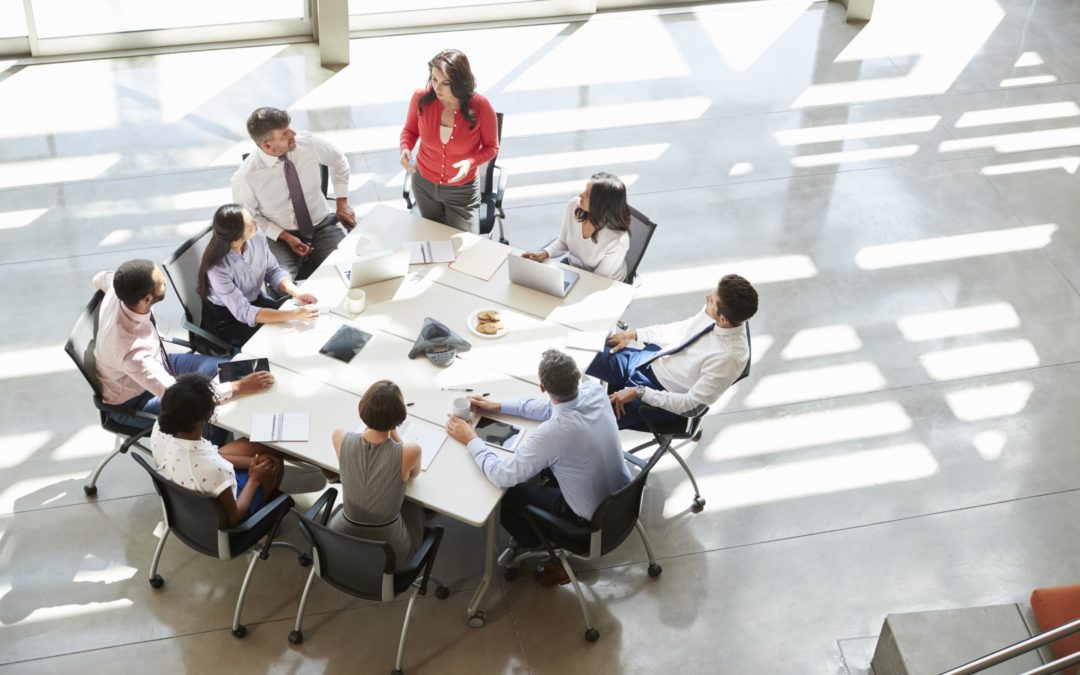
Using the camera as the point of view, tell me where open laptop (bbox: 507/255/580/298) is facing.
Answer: facing away from the viewer and to the right of the viewer

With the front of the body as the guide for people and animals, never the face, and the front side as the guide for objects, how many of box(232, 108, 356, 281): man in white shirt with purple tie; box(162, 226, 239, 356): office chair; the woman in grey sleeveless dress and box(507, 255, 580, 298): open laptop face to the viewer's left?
0

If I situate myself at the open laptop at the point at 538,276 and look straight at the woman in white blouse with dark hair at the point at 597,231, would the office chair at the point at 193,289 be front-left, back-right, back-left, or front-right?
back-left

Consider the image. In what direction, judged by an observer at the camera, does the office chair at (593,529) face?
facing away from the viewer and to the left of the viewer

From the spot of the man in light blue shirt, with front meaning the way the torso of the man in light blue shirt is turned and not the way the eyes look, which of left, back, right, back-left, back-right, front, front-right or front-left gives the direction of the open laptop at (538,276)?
front-right

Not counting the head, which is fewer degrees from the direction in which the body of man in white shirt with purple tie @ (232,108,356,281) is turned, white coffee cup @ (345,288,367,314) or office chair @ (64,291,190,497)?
the white coffee cup

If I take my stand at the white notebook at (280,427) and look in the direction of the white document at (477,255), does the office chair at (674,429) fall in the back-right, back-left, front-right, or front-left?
front-right

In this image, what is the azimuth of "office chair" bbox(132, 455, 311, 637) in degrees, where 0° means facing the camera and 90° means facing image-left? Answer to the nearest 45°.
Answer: approximately 225°

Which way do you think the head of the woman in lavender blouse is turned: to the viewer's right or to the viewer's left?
to the viewer's right

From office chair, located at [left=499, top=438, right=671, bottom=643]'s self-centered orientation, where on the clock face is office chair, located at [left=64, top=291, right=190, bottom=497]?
office chair, located at [left=64, top=291, right=190, bottom=497] is roughly at 11 o'clock from office chair, located at [left=499, top=438, right=671, bottom=643].

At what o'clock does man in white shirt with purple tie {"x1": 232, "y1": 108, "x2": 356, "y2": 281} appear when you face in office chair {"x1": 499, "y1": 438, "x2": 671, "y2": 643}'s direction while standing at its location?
The man in white shirt with purple tie is roughly at 12 o'clock from the office chair.

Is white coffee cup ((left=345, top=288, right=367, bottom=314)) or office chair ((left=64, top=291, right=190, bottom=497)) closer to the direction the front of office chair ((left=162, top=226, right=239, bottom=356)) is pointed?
the white coffee cup

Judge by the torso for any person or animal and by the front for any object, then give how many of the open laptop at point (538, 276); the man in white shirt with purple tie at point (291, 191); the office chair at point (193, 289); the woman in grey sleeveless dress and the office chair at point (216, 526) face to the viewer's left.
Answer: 0

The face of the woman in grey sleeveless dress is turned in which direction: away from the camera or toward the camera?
away from the camera

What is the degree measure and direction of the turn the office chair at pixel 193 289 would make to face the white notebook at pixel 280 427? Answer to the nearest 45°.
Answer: approximately 45° to its right

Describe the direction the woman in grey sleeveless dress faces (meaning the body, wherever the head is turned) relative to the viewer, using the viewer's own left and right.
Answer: facing away from the viewer

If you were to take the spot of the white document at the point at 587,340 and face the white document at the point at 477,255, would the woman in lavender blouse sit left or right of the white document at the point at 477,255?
left

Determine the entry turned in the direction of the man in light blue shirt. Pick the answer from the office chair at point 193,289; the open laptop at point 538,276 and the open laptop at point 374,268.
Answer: the office chair

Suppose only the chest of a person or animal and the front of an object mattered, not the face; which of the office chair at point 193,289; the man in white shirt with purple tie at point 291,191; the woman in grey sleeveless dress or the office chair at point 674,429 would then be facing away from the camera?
the woman in grey sleeveless dress

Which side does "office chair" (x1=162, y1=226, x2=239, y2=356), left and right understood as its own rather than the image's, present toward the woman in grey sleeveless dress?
front

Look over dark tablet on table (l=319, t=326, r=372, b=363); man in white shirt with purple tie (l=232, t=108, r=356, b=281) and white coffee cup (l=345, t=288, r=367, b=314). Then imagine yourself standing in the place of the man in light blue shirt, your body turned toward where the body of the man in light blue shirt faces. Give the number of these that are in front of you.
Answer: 3
